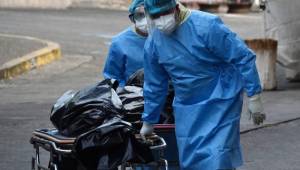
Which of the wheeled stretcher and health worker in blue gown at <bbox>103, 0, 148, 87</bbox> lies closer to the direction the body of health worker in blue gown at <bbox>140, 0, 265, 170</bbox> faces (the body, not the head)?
the wheeled stretcher

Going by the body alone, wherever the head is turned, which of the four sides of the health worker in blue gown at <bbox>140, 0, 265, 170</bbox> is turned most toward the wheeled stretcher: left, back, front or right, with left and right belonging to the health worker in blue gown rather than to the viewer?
front

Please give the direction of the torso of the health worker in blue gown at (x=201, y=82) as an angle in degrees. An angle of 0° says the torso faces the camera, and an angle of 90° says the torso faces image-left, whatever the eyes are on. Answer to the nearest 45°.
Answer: approximately 45°

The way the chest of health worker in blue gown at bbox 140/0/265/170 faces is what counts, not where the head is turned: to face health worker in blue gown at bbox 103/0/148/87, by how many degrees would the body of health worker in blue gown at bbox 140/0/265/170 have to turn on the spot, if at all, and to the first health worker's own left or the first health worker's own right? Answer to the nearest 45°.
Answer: approximately 90° to the first health worker's own right
